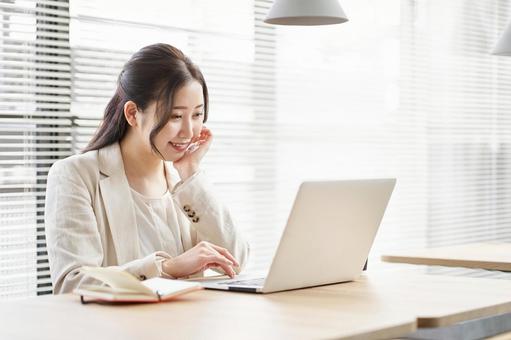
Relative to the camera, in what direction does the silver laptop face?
facing away from the viewer and to the left of the viewer

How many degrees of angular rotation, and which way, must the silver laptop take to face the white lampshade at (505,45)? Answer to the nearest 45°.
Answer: approximately 90° to its right

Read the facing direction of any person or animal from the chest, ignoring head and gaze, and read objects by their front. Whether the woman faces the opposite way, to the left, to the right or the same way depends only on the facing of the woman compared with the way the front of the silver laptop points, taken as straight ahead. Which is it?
the opposite way

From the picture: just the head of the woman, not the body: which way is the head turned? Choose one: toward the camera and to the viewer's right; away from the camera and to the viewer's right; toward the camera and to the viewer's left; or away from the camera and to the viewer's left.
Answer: toward the camera and to the viewer's right

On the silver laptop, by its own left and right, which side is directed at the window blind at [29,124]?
front

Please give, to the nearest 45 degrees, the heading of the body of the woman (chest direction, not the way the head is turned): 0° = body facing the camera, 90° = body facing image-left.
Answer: approximately 315°

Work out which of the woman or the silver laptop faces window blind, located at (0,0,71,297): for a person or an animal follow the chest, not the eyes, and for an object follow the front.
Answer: the silver laptop

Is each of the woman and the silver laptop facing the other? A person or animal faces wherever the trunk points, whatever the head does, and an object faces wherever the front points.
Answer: yes

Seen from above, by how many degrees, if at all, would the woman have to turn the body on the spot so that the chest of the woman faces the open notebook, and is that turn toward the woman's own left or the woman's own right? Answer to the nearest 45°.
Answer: approximately 45° to the woman's own right

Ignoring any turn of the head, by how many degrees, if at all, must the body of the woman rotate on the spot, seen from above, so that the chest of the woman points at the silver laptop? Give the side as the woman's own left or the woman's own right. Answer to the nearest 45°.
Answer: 0° — they already face it
